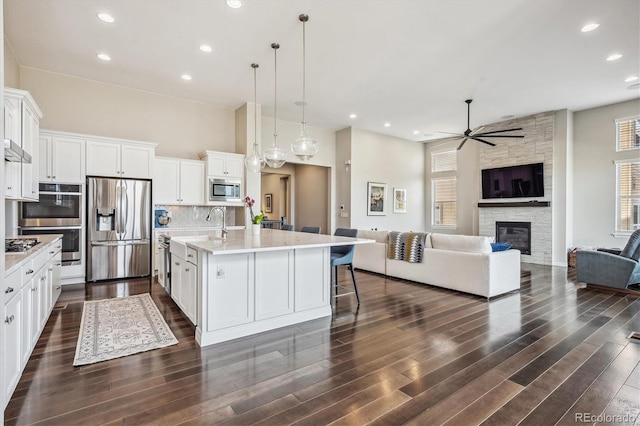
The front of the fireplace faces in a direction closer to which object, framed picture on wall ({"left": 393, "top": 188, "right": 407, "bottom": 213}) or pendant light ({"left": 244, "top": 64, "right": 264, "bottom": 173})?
the pendant light

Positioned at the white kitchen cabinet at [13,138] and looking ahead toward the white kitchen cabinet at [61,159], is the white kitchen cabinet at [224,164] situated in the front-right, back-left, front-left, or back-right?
front-right

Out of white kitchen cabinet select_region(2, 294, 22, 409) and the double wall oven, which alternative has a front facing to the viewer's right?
the white kitchen cabinet

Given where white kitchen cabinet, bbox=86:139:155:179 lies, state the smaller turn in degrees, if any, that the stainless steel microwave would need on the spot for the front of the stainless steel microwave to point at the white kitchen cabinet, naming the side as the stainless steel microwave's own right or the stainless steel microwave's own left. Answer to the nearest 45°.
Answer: approximately 90° to the stainless steel microwave's own right

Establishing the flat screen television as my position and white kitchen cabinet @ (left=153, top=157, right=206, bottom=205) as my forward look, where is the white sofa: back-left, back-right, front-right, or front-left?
front-left

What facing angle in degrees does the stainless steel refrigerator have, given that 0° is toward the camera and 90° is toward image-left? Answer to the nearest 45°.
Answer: approximately 0°

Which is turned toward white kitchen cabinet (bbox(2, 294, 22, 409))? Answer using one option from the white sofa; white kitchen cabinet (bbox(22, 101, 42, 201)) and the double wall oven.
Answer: the double wall oven

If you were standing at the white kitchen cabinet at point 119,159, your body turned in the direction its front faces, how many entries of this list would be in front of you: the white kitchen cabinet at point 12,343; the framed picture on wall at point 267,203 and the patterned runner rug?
2

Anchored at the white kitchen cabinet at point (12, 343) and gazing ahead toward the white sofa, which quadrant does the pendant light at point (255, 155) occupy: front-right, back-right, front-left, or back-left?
front-left

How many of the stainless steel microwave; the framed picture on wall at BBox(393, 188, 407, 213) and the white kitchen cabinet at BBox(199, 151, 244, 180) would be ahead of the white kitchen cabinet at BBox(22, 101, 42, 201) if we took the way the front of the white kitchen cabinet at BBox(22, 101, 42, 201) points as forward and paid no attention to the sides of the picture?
3

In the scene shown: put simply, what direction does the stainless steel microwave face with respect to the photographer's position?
facing the viewer

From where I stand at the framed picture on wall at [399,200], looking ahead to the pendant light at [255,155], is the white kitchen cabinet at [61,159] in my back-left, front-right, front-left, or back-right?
front-right

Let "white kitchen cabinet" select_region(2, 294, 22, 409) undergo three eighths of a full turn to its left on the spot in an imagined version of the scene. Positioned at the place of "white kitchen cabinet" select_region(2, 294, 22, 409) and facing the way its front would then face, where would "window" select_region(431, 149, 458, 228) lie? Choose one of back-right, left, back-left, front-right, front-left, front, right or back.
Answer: back-right

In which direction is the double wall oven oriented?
toward the camera

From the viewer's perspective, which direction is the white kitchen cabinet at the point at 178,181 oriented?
toward the camera

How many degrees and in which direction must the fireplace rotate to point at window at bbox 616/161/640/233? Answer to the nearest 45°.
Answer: approximately 90° to its left
